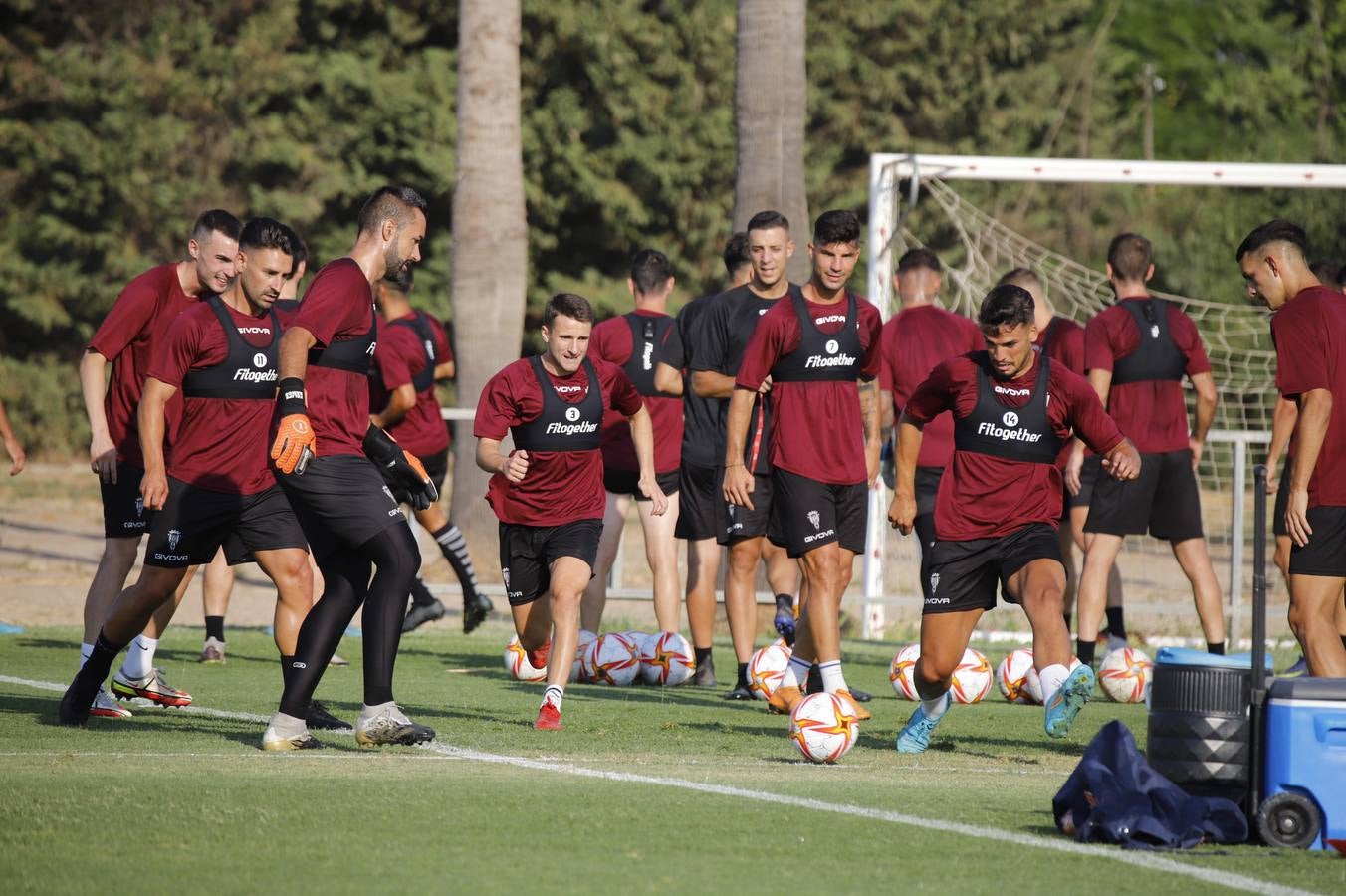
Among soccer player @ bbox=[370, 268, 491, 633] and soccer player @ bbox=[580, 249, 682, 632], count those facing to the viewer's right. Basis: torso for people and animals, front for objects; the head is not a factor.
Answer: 0

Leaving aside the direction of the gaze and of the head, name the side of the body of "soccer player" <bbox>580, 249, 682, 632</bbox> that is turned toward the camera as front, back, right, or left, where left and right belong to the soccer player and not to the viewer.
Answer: back

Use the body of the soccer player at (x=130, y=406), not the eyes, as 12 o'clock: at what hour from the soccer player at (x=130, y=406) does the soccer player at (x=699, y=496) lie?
the soccer player at (x=699, y=496) is roughly at 10 o'clock from the soccer player at (x=130, y=406).

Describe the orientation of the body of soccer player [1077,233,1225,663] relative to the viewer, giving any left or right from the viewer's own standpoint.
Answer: facing away from the viewer

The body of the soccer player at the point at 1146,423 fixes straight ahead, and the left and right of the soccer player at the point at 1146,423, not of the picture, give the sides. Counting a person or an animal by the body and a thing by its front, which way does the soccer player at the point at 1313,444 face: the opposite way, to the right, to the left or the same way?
to the left

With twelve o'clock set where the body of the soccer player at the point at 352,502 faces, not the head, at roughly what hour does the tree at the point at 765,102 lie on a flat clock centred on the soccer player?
The tree is roughly at 10 o'clock from the soccer player.

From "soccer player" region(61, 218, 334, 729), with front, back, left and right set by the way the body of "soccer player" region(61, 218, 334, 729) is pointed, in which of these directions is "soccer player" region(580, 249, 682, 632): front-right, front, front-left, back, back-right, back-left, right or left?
left

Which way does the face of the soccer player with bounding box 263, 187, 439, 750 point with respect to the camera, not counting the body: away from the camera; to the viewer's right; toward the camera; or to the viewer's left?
to the viewer's right

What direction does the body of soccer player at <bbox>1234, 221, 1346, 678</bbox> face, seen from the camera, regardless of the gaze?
to the viewer's left

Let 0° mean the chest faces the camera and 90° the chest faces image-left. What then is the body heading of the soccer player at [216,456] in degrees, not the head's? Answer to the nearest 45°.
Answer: approximately 315°
